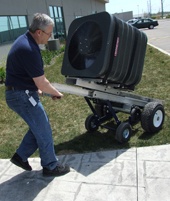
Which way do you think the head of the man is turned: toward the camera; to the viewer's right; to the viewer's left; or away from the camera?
to the viewer's right

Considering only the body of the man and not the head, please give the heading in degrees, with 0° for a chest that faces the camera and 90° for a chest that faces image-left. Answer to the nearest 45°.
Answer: approximately 270°

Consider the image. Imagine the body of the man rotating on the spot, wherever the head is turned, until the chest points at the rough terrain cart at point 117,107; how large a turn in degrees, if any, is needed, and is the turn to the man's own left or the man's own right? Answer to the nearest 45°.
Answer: approximately 45° to the man's own left
